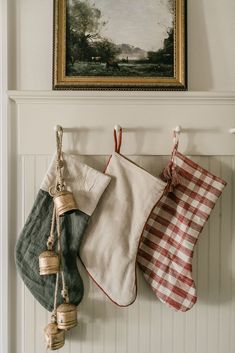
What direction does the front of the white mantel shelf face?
toward the camera

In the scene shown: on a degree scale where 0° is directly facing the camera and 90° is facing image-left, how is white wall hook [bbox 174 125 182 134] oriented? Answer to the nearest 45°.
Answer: approximately 0°

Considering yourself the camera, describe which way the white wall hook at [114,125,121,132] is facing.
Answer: facing the viewer

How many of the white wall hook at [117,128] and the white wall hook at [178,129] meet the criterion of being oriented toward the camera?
2

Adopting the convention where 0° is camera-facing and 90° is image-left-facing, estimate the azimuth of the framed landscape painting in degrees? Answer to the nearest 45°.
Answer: approximately 0°
